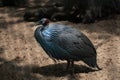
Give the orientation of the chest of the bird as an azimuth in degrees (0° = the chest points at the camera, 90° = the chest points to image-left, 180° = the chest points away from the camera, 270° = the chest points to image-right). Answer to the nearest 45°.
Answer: approximately 90°
